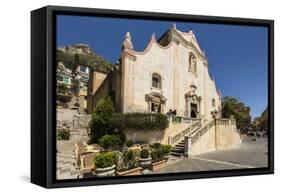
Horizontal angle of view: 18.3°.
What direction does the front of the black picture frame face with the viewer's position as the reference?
facing the viewer and to the right of the viewer
